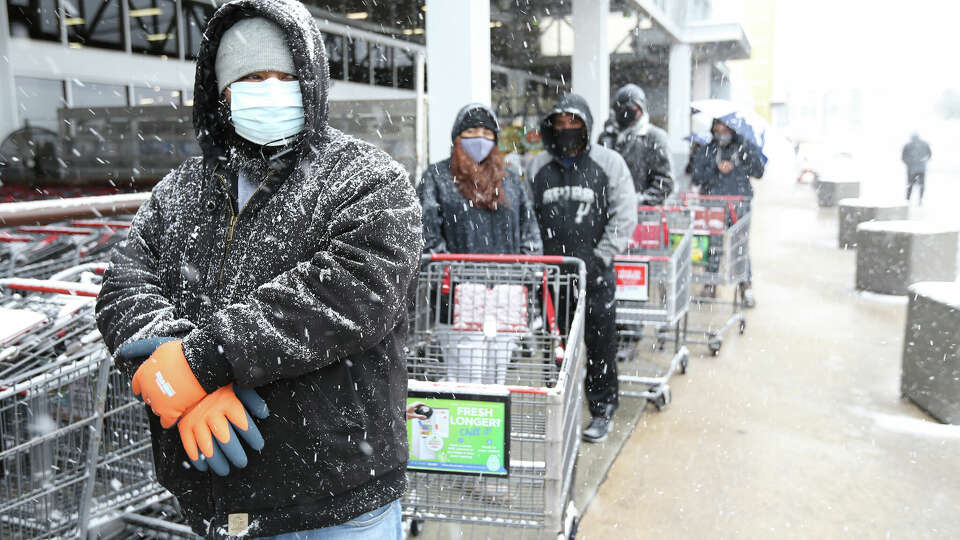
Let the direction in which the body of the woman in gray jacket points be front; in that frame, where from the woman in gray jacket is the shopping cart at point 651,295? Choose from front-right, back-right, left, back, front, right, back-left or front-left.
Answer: back-left

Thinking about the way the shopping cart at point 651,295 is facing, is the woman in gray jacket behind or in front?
in front

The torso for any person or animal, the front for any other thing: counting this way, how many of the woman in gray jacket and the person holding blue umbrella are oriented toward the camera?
2

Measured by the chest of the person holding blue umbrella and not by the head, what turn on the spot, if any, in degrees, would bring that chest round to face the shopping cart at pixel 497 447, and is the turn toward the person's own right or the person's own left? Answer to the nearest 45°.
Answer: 0° — they already face it

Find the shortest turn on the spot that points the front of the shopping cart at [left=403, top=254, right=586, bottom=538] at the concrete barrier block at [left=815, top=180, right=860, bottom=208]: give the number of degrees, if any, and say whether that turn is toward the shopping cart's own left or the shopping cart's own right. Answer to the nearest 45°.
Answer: approximately 135° to the shopping cart's own left

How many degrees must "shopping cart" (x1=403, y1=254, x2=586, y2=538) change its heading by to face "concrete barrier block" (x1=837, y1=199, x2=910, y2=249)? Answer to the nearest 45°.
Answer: approximately 135° to its left

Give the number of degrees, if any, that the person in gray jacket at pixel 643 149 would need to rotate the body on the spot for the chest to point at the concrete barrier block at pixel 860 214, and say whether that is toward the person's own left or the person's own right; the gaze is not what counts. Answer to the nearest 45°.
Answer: approximately 180°

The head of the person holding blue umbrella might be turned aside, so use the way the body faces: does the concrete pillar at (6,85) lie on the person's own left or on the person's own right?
on the person's own right

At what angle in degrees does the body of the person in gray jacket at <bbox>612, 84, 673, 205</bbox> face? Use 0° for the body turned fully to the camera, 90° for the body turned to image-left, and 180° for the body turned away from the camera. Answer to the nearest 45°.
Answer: approximately 45°

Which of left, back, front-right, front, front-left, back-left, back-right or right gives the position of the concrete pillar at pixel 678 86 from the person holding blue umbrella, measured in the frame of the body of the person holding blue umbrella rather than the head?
back

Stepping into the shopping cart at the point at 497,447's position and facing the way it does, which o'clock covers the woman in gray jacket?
The woman in gray jacket is roughly at 6 o'clock from the shopping cart.
